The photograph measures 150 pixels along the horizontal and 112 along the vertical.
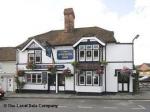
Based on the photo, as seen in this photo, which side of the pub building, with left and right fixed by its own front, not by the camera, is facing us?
front
